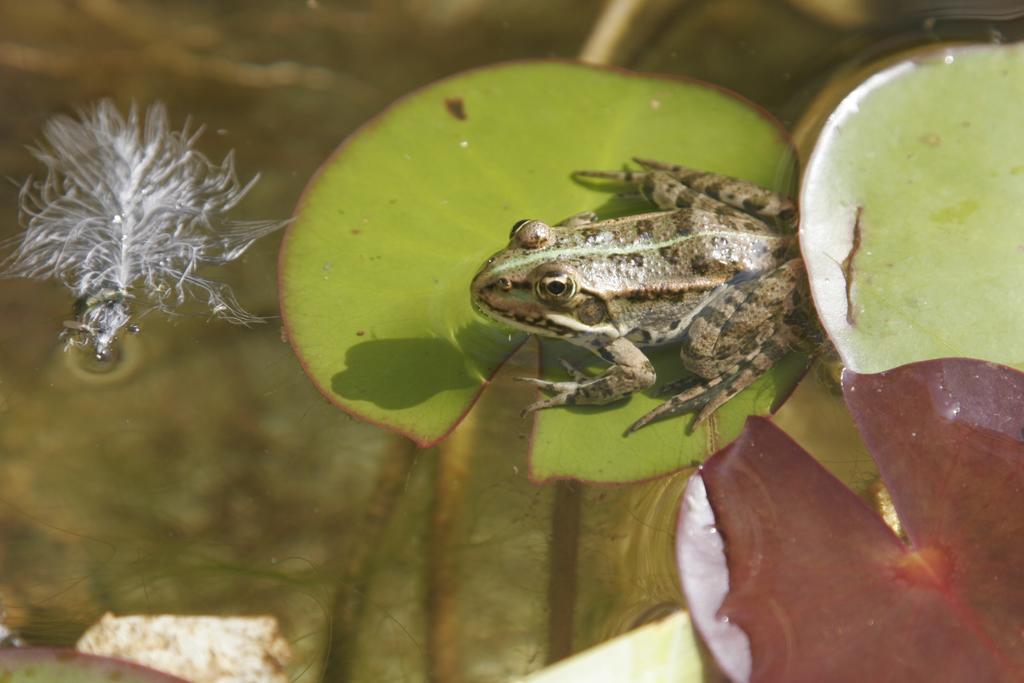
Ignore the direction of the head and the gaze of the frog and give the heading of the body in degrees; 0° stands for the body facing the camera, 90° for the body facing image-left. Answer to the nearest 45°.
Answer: approximately 90°

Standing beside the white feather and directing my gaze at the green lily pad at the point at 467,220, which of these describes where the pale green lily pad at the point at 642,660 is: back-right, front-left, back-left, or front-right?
front-right

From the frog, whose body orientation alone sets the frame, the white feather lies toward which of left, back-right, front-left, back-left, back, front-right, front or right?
front

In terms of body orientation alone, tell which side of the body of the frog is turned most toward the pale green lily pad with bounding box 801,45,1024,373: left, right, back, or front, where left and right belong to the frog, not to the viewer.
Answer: back

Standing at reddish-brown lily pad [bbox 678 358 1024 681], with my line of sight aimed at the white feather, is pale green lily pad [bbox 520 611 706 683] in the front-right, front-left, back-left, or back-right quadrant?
front-left

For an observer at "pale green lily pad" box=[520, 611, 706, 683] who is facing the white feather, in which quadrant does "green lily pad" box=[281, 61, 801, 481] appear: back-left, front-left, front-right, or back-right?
front-right

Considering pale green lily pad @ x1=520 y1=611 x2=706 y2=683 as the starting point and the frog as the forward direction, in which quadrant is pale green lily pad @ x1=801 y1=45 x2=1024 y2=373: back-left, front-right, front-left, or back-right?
front-right
